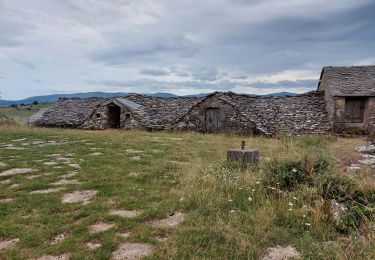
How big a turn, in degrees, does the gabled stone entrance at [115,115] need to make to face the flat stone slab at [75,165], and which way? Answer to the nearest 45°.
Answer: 0° — it already faces it

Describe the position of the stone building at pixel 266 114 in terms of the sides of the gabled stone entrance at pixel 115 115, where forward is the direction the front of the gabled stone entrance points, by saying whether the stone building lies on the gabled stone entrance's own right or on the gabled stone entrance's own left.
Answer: on the gabled stone entrance's own left

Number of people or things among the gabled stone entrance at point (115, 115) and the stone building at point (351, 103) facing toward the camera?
2

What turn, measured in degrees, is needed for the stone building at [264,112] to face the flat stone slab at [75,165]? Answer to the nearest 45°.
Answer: approximately 45° to its right

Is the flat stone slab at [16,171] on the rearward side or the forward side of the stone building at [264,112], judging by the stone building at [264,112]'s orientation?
on the forward side

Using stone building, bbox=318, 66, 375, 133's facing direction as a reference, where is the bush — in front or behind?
in front

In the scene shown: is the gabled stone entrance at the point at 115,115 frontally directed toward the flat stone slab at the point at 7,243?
yes

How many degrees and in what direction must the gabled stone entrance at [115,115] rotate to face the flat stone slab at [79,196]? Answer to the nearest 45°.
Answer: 0° — it already faces it

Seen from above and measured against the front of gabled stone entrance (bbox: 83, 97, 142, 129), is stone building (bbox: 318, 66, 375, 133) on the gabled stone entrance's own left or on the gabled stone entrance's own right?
on the gabled stone entrance's own left
